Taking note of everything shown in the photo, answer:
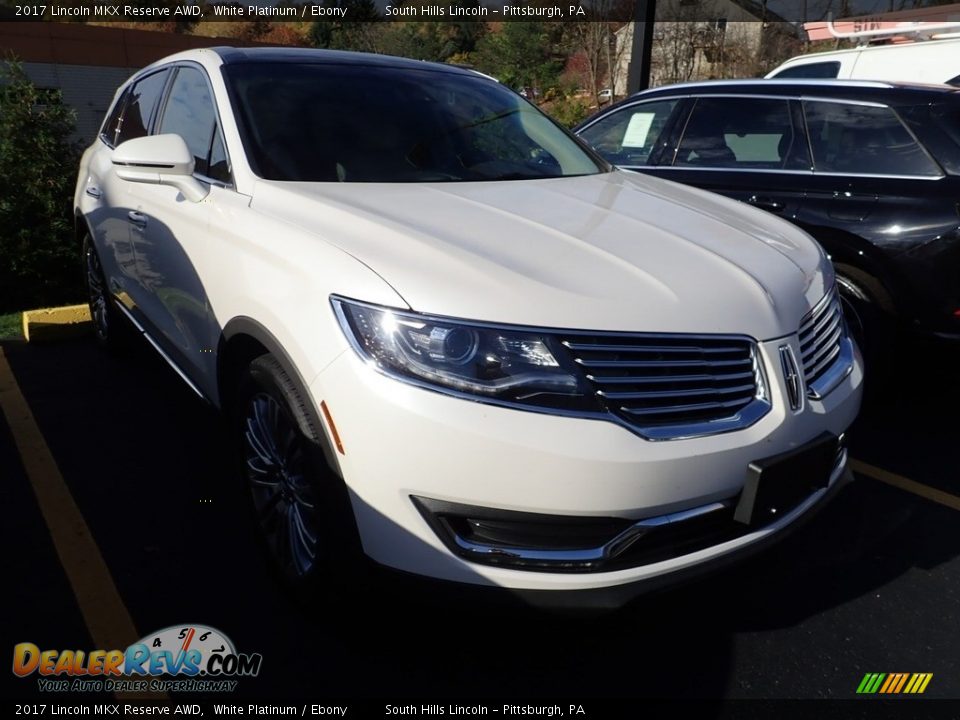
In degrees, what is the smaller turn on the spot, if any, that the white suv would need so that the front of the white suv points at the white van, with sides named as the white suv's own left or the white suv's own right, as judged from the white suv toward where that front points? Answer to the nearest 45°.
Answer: approximately 90° to the white suv's own left

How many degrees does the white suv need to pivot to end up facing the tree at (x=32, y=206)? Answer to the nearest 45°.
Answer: approximately 180°

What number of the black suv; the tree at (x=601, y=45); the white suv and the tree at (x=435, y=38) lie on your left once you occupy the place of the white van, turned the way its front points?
2

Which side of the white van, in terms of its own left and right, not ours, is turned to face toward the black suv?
left

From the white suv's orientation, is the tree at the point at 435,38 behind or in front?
behind

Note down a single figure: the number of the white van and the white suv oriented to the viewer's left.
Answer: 1

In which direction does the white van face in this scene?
to the viewer's left

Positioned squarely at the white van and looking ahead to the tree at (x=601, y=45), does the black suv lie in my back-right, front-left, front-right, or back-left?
back-left

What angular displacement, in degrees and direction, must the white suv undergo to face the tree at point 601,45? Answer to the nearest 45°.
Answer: approximately 135° to its left

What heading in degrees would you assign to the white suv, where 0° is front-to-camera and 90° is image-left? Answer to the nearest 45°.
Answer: approximately 315°

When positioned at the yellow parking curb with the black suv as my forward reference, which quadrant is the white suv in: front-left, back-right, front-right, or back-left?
front-right

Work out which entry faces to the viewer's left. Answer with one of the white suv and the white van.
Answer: the white van

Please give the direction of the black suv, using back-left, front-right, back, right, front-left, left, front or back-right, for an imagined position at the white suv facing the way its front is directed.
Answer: left

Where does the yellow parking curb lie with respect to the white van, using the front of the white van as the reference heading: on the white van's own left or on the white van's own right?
on the white van's own left

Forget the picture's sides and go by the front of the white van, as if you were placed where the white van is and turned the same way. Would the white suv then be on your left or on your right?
on your left
